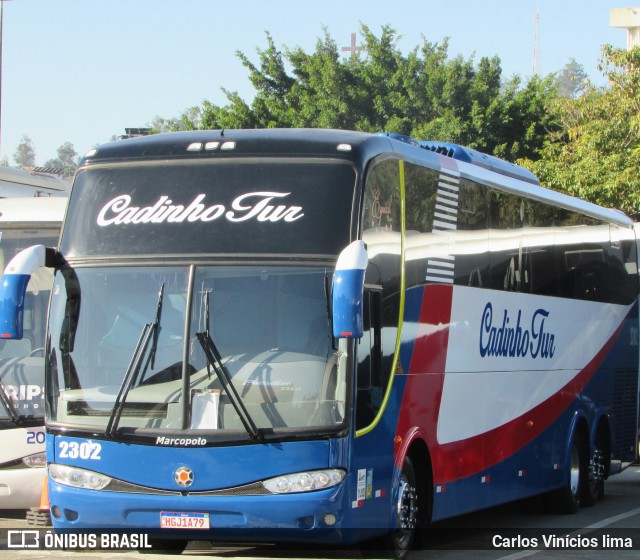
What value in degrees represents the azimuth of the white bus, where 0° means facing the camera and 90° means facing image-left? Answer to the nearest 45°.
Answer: approximately 0°

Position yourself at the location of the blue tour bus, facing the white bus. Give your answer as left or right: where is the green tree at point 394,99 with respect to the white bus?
right

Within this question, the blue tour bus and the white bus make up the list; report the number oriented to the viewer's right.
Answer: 0

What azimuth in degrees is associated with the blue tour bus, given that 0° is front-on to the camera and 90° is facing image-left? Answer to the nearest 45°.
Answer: approximately 45°

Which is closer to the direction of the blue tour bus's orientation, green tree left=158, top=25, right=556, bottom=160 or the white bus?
the white bus

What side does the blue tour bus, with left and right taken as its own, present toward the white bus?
right

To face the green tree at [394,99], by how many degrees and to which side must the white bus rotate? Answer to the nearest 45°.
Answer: approximately 135° to its left
